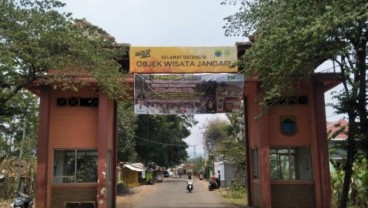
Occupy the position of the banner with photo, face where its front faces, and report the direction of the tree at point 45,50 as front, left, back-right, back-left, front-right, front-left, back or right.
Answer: front-right

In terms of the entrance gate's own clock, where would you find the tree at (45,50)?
The tree is roughly at 2 o'clock from the entrance gate.

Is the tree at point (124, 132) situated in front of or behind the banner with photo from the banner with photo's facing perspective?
behind

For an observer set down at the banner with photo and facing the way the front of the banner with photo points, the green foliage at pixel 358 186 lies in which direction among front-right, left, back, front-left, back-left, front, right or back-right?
left

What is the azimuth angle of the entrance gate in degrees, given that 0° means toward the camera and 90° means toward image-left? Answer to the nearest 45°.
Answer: approximately 0°

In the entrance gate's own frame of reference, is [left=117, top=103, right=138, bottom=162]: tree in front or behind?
behind

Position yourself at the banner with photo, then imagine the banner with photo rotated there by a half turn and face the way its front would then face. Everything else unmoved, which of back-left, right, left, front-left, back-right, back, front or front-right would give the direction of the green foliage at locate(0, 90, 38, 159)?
front-left

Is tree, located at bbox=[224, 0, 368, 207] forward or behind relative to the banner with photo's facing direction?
forward

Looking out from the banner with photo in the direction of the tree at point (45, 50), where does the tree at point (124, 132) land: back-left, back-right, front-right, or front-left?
back-right

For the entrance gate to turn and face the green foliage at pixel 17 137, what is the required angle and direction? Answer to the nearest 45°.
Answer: approximately 135° to its right
